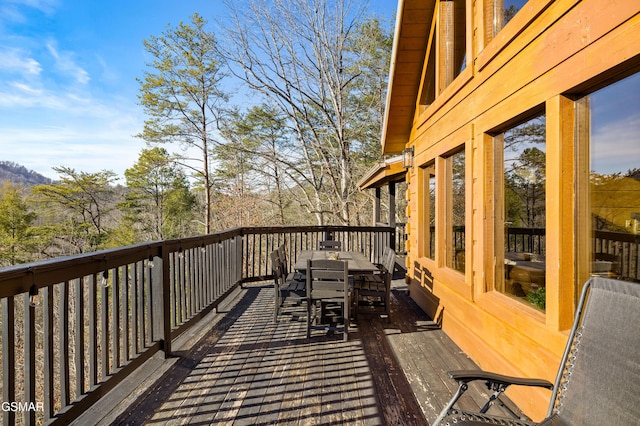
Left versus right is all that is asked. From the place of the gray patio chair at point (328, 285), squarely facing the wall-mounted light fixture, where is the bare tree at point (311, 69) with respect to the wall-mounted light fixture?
left

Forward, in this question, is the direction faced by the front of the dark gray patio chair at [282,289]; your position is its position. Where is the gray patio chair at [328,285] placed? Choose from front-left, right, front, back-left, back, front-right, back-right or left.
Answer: front-right

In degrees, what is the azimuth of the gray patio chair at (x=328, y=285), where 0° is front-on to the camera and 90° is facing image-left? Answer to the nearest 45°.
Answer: approximately 180°

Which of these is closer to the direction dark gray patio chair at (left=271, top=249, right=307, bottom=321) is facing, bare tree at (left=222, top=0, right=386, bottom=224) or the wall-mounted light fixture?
the wall-mounted light fixture

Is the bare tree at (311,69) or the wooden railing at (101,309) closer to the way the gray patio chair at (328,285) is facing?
the bare tree

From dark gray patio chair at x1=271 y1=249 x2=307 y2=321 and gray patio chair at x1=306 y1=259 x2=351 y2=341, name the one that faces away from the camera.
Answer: gray patio chair at x1=306 y1=259 x2=351 y2=341

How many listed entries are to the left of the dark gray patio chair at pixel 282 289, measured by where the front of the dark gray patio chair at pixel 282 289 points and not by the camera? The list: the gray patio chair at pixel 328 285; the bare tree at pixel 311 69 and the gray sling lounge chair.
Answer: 1

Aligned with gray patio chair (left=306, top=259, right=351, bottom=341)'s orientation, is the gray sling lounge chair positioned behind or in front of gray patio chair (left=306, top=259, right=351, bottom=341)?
behind

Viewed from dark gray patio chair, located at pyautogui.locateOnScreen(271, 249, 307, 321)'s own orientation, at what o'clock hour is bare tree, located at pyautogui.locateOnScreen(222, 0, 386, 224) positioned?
The bare tree is roughly at 9 o'clock from the dark gray patio chair.

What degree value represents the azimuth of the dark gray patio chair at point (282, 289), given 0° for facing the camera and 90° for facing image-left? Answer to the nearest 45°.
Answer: approximately 270°

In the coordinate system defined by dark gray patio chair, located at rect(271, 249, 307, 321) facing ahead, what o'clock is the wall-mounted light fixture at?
The wall-mounted light fixture is roughly at 11 o'clock from the dark gray patio chair.

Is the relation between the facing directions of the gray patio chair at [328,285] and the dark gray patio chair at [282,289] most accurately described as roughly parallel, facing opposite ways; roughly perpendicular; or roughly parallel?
roughly perpendicular

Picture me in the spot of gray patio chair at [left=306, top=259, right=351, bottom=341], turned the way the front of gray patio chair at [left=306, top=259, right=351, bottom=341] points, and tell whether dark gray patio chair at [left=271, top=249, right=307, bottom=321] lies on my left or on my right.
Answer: on my left

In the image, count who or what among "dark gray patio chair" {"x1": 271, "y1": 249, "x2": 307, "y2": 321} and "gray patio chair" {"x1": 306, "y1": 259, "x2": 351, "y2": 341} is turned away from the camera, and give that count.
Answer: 1
